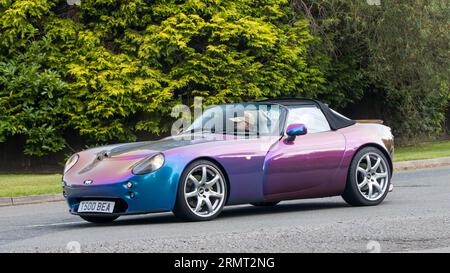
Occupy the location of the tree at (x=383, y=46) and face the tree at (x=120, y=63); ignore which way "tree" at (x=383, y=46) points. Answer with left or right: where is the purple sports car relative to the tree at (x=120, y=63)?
left

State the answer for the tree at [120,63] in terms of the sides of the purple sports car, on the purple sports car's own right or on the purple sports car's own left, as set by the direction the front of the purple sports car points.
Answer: on the purple sports car's own right

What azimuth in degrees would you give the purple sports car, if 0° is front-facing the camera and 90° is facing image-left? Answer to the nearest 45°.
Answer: approximately 45°

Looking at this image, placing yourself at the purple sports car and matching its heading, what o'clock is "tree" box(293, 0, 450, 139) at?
The tree is roughly at 5 o'clock from the purple sports car.
